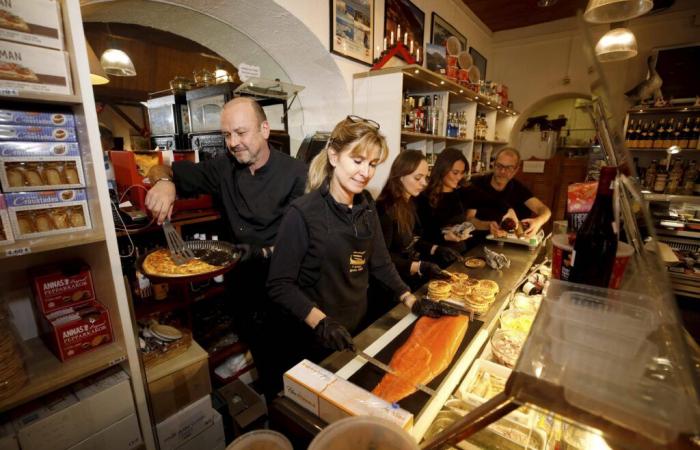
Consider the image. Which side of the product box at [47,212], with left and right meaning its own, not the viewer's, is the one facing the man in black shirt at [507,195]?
left

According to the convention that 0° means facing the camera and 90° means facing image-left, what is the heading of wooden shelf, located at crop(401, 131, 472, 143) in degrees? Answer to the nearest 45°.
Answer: approximately 315°

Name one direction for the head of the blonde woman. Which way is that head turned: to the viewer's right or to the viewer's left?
to the viewer's right

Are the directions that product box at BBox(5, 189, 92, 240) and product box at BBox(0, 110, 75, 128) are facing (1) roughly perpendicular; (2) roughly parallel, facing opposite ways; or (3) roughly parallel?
roughly parallel

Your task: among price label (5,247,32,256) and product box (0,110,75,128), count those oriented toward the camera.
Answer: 2

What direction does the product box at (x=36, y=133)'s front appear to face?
toward the camera

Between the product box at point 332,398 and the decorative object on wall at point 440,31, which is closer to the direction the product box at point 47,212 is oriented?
the product box

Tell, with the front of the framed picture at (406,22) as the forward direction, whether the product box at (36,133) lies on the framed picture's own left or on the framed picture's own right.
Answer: on the framed picture's own right

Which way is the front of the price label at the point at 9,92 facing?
toward the camera

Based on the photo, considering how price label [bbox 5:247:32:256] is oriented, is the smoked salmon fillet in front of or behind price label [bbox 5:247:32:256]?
in front

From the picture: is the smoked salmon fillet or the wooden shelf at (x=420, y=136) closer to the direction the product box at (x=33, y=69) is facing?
the smoked salmon fillet

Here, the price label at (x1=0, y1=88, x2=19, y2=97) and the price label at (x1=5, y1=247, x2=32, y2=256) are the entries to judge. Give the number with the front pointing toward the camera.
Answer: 2

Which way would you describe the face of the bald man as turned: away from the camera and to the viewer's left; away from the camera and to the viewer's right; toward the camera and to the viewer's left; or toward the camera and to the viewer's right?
toward the camera and to the viewer's left

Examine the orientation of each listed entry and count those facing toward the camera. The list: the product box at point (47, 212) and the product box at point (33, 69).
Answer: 2

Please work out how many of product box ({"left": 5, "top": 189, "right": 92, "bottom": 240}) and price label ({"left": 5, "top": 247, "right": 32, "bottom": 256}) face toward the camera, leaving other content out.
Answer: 2

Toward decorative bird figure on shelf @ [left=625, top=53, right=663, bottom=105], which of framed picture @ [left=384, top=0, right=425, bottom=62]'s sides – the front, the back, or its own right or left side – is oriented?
left

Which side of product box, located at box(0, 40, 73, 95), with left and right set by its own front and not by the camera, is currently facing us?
front

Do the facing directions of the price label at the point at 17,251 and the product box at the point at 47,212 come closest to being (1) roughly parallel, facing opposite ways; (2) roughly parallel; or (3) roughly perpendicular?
roughly parallel

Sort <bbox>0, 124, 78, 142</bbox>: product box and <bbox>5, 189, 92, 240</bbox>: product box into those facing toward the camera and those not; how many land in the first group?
2

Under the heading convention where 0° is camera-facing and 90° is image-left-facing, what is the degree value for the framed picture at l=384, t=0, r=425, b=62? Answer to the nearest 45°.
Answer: approximately 315°

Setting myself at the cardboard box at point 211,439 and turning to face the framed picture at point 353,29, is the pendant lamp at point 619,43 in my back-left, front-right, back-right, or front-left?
front-right

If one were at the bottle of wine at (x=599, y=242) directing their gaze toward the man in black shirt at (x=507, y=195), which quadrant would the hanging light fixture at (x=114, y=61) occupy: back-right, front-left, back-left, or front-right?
front-left
